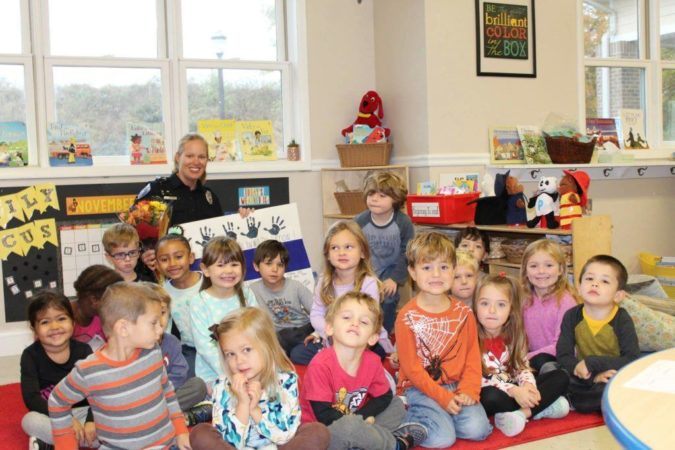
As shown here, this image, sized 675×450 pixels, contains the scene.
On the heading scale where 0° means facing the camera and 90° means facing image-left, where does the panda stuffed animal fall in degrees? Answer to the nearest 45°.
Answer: approximately 45°

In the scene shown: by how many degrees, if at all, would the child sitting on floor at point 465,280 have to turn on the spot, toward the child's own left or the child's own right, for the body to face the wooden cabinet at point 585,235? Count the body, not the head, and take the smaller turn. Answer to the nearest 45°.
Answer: approximately 135° to the child's own left

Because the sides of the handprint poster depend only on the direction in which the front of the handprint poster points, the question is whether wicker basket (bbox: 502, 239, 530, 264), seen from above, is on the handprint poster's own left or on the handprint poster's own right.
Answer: on the handprint poster's own left

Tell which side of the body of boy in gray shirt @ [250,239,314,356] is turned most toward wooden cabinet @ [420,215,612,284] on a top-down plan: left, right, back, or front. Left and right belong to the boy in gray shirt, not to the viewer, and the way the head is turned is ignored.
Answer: left

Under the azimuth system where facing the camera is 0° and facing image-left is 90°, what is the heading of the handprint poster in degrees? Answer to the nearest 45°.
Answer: approximately 0°

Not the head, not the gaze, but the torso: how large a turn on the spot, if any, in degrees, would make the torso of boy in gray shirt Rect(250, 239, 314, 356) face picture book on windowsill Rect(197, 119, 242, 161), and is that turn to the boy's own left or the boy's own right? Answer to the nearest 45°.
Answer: approximately 180°

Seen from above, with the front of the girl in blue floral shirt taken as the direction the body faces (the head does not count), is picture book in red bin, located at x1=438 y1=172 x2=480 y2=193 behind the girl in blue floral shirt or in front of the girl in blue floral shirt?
behind

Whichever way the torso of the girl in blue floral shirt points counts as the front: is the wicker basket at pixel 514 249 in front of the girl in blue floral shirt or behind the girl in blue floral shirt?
behind
